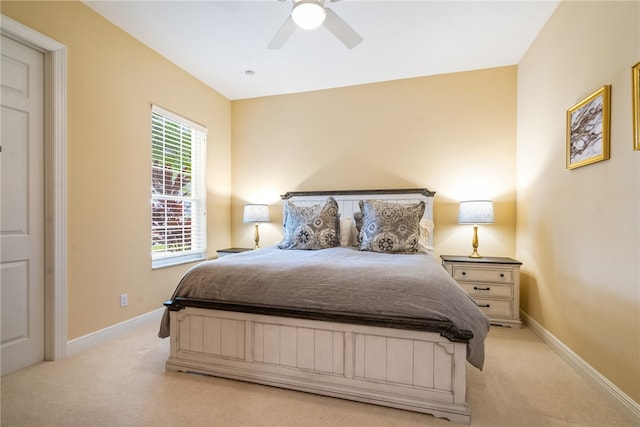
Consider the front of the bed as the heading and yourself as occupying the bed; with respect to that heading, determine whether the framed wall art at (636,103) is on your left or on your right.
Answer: on your left

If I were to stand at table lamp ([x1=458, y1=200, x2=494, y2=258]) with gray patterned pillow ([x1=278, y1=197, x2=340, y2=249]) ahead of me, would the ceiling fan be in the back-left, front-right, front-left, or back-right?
front-left

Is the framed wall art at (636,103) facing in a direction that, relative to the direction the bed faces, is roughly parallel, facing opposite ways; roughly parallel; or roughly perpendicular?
roughly perpendicular

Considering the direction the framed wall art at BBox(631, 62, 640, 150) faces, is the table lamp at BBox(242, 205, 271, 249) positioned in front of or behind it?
in front

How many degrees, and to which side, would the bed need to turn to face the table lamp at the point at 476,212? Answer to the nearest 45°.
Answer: approximately 135° to its left

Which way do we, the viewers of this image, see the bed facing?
facing the viewer

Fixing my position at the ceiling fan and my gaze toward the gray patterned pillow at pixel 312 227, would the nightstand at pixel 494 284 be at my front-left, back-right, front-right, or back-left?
front-right

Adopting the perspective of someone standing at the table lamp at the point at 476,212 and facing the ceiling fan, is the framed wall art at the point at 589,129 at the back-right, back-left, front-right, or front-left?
front-left

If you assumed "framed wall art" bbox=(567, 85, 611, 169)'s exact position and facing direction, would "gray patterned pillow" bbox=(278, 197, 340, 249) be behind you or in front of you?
in front

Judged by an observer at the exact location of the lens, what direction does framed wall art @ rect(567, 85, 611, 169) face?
facing the viewer and to the left of the viewer

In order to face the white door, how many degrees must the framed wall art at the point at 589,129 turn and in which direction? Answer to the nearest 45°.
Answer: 0° — it already faces it

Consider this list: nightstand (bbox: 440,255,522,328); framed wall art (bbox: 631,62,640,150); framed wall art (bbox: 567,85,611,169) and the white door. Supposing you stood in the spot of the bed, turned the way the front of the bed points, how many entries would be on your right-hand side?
1

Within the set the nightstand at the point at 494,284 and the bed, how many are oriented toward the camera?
2

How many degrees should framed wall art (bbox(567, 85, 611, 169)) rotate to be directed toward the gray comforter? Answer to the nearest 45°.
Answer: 0° — it already faces it

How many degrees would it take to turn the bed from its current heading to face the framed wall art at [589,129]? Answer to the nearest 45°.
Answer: approximately 90° to its left

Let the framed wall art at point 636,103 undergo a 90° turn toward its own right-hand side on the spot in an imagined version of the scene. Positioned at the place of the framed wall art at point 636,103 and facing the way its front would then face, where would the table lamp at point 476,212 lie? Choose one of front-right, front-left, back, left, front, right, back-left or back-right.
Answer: front

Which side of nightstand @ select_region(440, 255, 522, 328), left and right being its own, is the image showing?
front

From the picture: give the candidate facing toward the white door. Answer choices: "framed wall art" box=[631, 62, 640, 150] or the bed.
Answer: the framed wall art
